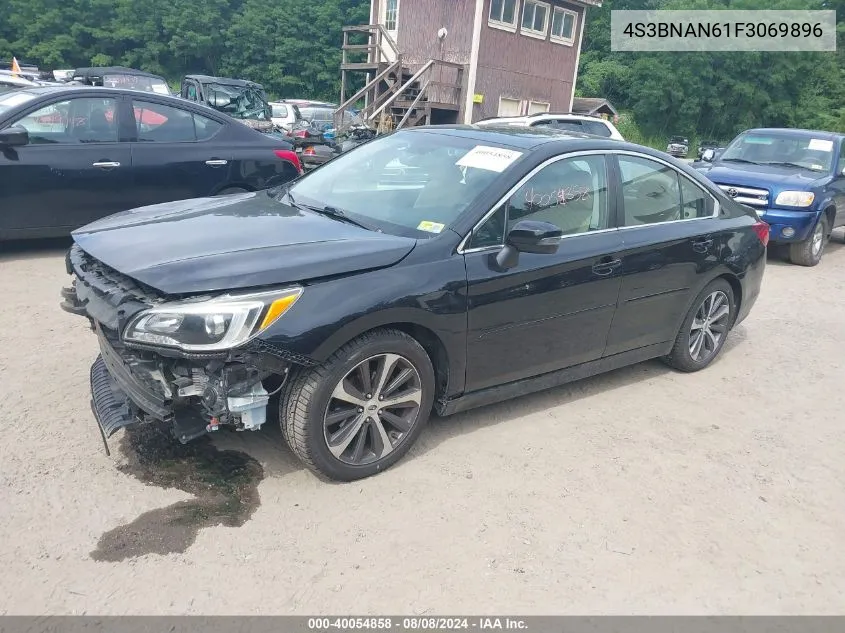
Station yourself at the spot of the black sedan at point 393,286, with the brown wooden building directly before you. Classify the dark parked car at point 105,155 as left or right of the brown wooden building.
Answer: left

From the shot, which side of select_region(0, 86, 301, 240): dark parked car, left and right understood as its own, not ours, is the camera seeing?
left

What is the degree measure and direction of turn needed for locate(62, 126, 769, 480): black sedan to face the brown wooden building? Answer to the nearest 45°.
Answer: approximately 135° to its right

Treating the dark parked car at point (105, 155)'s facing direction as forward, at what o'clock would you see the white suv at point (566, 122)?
The white suv is roughly at 5 o'clock from the dark parked car.

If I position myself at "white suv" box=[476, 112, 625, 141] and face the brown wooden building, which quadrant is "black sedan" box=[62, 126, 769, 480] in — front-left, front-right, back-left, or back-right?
back-left

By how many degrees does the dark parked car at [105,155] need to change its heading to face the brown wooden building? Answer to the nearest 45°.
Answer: approximately 135° to its right

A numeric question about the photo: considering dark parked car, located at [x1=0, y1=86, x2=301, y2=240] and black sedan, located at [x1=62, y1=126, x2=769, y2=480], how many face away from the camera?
0

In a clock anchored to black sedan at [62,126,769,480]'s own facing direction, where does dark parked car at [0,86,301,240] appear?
The dark parked car is roughly at 3 o'clock from the black sedan.

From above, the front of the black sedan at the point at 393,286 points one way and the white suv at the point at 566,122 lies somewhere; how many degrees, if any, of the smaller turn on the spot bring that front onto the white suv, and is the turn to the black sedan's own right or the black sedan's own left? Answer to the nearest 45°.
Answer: approximately 135° to the black sedan's own right

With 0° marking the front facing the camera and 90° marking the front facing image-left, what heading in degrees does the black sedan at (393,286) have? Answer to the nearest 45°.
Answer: approximately 45°
